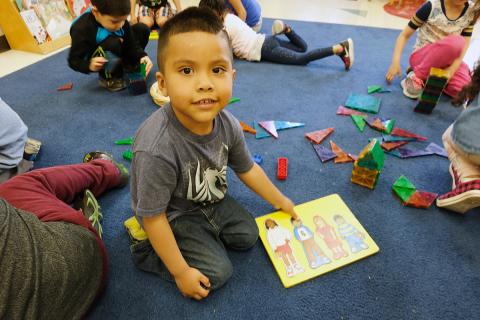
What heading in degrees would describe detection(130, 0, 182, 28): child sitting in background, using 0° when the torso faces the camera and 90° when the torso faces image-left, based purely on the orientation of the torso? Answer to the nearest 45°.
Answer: approximately 0°

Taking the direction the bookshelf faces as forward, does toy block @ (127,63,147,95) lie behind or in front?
in front

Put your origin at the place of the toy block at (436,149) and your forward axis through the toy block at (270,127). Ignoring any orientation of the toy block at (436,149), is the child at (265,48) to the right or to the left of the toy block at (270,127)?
right

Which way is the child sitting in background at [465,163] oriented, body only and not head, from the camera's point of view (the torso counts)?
to the viewer's left

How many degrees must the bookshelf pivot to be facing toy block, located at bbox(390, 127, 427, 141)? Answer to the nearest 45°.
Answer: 0° — it already faces it

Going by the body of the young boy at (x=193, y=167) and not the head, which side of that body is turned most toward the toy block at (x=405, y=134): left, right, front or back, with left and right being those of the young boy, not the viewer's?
left
